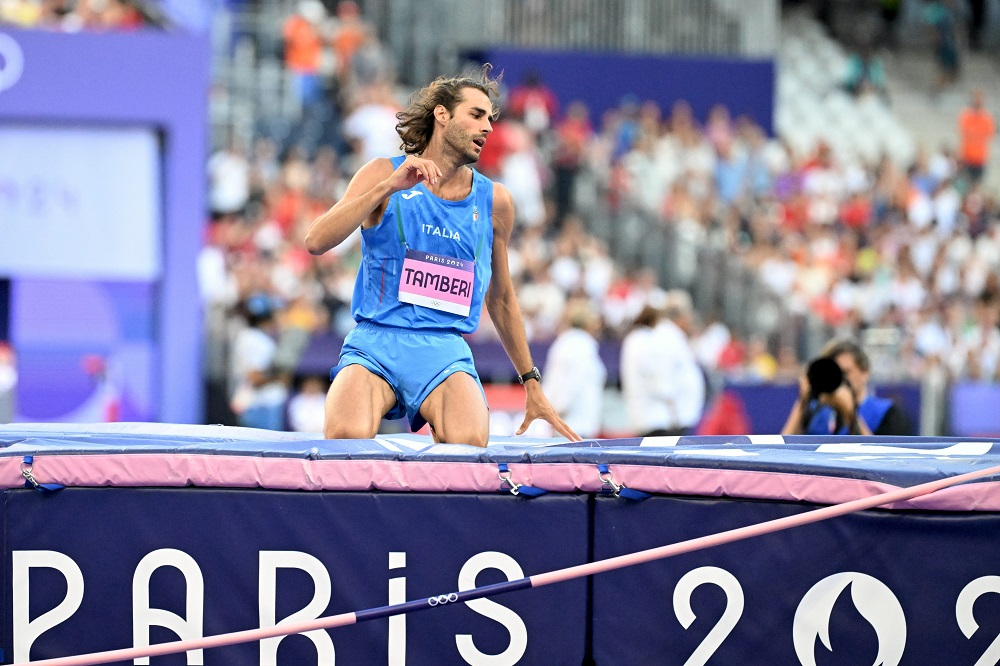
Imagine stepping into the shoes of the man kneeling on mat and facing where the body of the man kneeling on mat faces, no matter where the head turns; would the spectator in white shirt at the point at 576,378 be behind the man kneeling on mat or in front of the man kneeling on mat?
behind

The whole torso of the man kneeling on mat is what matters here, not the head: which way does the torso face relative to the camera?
toward the camera

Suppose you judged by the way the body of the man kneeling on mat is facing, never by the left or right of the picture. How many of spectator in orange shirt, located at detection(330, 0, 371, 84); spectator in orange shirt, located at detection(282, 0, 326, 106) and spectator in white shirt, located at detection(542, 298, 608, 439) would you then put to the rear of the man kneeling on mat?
3

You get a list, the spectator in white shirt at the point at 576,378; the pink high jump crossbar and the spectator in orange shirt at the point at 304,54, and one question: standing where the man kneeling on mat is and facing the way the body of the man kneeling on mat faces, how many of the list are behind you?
2

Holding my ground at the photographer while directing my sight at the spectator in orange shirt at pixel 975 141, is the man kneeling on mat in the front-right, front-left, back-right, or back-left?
back-left

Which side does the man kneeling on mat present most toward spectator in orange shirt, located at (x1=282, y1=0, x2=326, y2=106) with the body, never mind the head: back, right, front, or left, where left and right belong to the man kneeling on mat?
back

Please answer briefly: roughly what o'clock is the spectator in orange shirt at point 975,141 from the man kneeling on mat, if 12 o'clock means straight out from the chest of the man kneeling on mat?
The spectator in orange shirt is roughly at 7 o'clock from the man kneeling on mat.

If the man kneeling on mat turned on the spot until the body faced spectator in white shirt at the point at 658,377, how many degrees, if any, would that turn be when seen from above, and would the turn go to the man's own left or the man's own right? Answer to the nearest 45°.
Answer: approximately 180°

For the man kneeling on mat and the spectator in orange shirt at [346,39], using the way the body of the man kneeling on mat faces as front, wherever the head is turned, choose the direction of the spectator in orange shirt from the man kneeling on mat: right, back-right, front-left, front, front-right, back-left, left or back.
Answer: back

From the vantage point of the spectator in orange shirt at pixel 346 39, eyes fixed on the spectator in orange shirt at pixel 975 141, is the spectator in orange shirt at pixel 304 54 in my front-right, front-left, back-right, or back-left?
back-right

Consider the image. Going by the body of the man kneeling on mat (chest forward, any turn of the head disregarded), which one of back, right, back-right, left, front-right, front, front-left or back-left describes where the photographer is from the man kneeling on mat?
back-left
